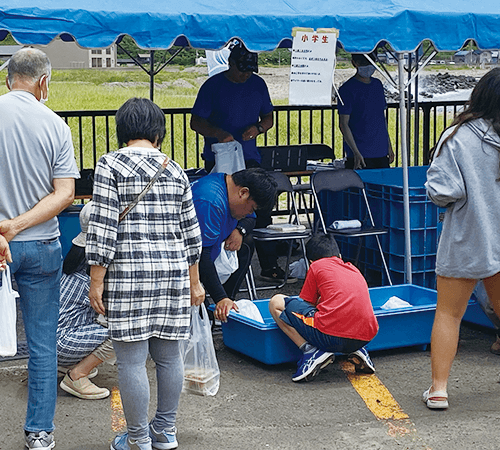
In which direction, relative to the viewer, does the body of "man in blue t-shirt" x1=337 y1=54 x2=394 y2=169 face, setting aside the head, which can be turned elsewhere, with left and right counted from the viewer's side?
facing the viewer and to the right of the viewer

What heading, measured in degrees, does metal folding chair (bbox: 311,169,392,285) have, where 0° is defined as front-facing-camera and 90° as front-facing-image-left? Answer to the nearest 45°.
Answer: approximately 315°

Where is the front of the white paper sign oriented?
toward the camera

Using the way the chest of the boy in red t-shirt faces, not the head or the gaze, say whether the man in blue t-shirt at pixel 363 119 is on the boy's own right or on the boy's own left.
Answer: on the boy's own right

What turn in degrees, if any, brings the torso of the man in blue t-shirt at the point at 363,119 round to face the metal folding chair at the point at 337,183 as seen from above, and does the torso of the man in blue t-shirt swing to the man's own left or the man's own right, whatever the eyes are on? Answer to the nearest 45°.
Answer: approximately 45° to the man's own right

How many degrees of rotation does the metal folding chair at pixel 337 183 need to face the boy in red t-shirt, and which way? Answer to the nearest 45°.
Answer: approximately 45° to its right

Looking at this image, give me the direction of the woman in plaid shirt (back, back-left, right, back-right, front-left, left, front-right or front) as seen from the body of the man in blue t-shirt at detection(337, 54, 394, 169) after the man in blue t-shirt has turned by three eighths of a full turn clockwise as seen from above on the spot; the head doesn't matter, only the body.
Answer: left

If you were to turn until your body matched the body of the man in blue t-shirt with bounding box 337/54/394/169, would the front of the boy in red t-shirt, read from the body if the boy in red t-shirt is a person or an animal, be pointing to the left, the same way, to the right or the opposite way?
the opposite way

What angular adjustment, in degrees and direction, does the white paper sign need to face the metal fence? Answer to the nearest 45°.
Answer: approximately 180°

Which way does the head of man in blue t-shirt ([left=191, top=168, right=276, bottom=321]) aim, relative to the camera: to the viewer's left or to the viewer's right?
to the viewer's right
